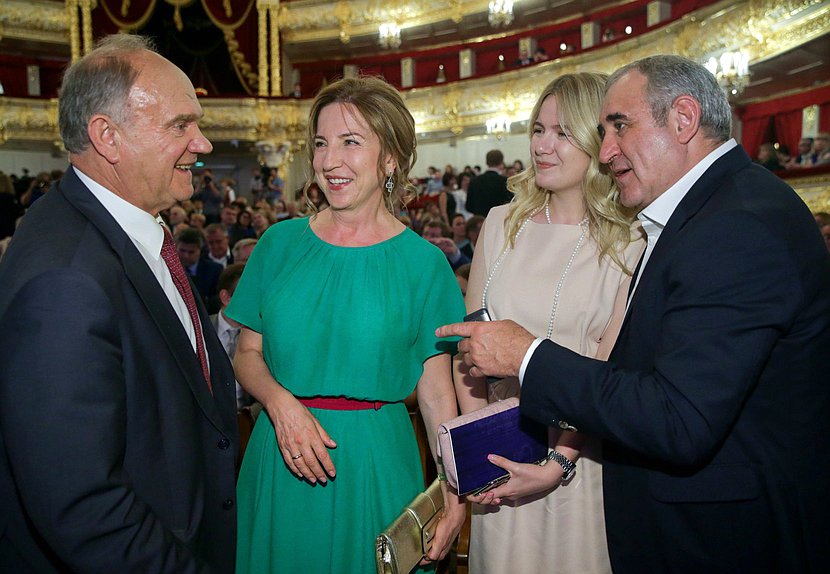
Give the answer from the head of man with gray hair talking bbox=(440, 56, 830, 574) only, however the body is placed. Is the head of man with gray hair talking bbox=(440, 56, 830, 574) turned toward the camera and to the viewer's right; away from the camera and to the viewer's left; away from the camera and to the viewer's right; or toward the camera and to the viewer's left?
toward the camera and to the viewer's left

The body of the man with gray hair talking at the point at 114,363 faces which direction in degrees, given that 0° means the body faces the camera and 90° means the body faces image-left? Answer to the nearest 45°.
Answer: approximately 270°

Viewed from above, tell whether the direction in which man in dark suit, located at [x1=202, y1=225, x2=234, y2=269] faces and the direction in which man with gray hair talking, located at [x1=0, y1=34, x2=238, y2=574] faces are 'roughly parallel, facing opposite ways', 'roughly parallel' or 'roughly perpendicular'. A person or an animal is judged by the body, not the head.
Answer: roughly perpendicular

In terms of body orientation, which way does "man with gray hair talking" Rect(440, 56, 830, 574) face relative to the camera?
to the viewer's left

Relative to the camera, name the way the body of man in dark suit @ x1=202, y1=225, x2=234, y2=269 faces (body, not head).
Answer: toward the camera

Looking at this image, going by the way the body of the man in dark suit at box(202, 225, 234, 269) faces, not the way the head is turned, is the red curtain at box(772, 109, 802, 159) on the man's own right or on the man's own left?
on the man's own left

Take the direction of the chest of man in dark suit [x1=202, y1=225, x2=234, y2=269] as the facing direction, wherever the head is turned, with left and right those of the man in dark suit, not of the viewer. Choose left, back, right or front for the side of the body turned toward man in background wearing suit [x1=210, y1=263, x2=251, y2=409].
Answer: front

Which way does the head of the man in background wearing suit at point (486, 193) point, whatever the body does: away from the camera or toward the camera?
away from the camera

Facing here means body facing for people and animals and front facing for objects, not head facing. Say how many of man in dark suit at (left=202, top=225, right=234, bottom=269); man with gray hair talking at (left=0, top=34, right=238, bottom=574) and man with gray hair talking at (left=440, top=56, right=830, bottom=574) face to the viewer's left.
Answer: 1

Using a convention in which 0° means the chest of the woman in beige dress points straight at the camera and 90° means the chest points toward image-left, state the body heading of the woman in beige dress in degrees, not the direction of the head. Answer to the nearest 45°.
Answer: approximately 45°

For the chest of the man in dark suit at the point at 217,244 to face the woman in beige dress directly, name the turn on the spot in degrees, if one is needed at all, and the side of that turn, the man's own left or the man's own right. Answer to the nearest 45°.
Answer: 0° — they already face them

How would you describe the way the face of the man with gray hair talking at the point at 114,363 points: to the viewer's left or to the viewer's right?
to the viewer's right

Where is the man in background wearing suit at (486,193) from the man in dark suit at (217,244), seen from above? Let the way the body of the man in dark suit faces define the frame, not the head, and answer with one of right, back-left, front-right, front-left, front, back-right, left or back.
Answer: left

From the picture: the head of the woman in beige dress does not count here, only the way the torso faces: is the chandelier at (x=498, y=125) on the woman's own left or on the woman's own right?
on the woman's own right
